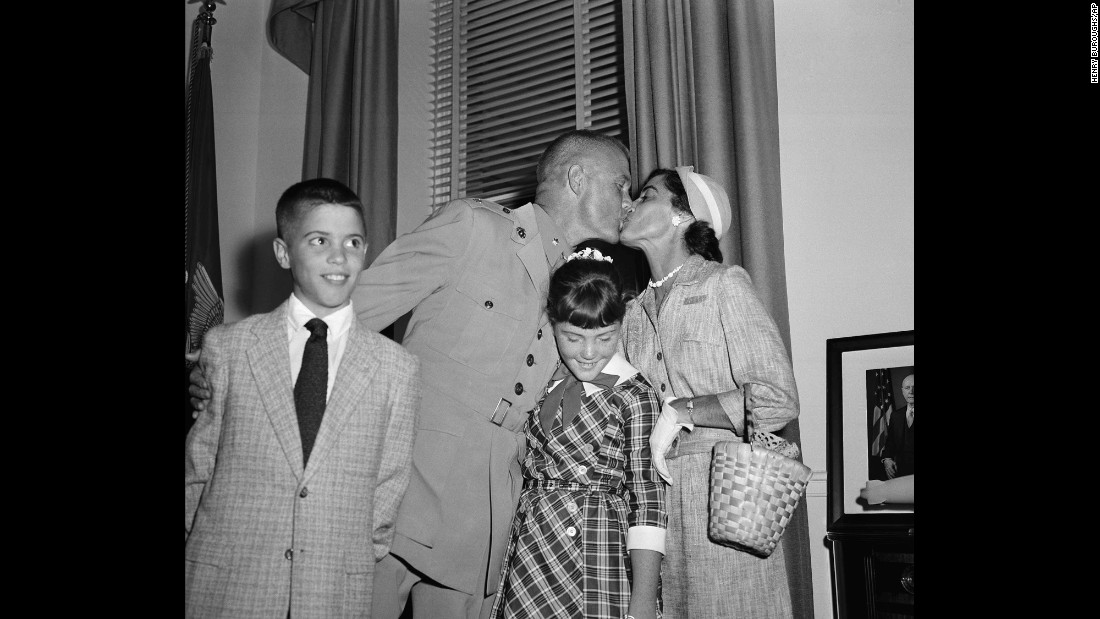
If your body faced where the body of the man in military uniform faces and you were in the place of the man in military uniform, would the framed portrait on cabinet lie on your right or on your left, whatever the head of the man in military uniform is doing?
on your left

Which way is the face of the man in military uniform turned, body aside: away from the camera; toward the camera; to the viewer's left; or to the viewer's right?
to the viewer's right

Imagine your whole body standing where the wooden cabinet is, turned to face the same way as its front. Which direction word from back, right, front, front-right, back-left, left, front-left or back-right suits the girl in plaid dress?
front-right

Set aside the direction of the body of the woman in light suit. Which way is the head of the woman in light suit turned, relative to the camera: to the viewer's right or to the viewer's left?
to the viewer's left

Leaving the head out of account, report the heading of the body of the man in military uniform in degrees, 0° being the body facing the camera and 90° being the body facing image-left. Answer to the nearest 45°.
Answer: approximately 315°
